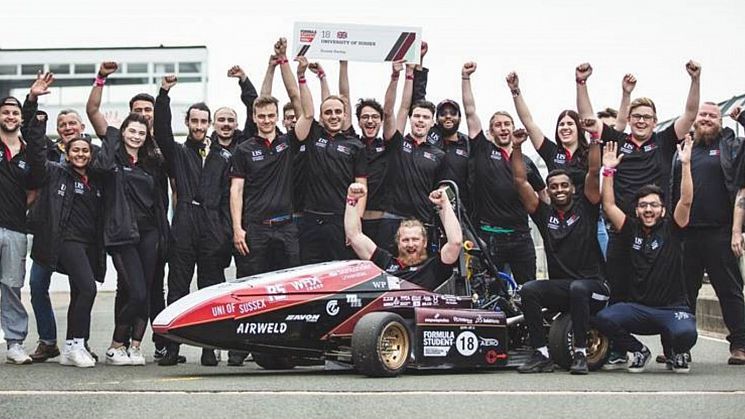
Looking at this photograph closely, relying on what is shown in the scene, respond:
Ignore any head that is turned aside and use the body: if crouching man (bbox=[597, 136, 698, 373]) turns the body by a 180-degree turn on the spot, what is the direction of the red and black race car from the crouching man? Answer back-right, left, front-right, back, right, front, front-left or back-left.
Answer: back-left

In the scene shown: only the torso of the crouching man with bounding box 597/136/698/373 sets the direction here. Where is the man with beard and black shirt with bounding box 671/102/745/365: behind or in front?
behind

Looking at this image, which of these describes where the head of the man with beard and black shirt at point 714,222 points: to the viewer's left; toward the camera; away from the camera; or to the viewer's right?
toward the camera

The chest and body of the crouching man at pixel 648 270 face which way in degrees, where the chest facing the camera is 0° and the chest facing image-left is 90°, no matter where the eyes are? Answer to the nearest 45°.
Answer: approximately 0°

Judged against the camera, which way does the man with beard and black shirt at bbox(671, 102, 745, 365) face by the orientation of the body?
toward the camera

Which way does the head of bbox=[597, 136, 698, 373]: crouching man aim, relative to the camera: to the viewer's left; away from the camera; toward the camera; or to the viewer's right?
toward the camera

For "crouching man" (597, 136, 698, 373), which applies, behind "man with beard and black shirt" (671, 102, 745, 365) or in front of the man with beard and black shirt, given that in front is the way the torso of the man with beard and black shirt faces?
in front

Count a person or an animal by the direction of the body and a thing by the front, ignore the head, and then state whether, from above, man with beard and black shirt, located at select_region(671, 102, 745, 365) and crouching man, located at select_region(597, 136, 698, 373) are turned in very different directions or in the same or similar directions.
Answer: same or similar directions

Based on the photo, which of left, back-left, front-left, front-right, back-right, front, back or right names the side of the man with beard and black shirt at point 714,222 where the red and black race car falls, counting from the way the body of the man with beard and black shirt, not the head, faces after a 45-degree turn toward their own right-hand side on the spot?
front
